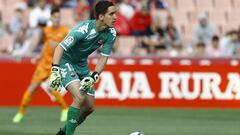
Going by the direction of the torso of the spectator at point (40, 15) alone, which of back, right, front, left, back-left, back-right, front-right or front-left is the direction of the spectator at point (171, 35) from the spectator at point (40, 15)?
left

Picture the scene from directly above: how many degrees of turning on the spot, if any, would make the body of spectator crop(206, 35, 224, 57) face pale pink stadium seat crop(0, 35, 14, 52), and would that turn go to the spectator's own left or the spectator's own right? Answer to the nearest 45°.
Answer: approximately 90° to the spectator's own right

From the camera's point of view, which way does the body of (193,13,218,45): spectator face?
toward the camera

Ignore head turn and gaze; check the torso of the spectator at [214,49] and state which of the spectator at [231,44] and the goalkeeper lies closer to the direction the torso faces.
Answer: the goalkeeper

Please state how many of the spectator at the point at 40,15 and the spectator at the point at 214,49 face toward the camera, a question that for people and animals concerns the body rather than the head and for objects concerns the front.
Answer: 2

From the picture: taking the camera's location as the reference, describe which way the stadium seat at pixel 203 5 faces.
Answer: facing the viewer

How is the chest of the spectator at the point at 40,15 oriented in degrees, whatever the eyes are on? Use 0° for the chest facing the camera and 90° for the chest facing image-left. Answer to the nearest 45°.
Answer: approximately 0°

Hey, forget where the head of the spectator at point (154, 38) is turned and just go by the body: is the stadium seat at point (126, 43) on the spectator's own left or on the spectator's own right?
on the spectator's own right

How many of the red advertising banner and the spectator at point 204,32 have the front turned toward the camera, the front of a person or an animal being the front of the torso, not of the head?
2

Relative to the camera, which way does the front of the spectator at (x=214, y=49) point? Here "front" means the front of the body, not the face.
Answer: toward the camera

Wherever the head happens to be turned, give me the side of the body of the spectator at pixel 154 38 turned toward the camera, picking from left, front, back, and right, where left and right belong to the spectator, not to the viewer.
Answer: front
